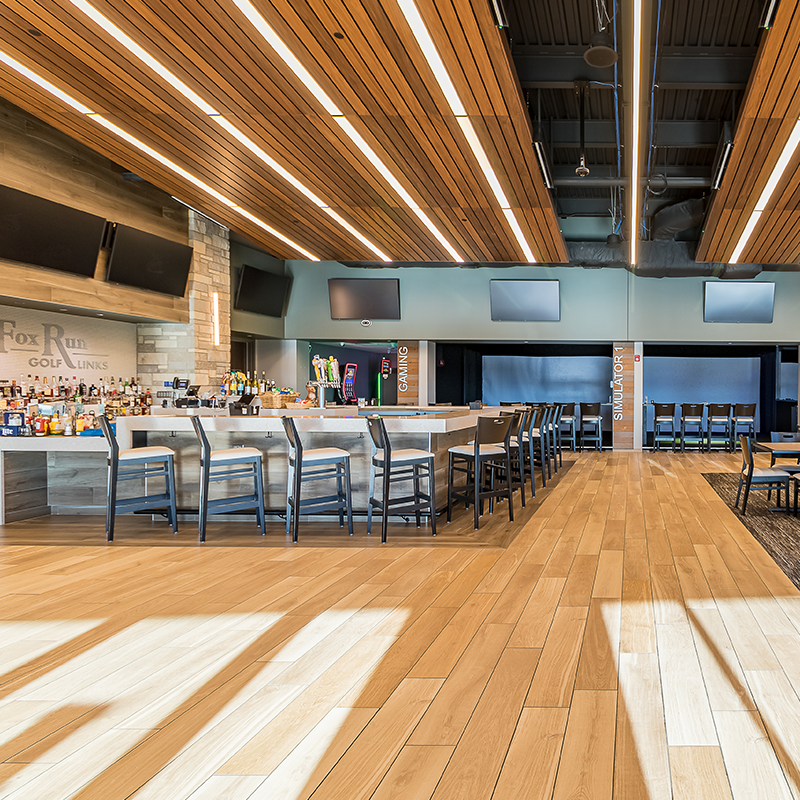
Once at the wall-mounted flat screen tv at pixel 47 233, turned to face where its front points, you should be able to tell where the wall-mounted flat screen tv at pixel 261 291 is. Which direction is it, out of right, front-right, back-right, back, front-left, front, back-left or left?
left

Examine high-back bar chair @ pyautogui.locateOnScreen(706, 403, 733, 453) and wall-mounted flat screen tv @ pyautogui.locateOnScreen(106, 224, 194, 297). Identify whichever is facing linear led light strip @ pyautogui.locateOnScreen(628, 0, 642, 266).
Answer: the wall-mounted flat screen tv

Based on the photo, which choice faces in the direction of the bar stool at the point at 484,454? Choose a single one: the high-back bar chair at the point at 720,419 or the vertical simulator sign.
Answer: the vertical simulator sign

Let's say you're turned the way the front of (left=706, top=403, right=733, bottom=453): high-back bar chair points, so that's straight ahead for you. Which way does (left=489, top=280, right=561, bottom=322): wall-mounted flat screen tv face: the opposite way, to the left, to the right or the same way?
the opposite way

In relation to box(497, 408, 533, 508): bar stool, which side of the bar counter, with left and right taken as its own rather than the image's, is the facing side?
left

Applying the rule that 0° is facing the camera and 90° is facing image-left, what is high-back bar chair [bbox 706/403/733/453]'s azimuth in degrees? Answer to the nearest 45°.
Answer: approximately 180°

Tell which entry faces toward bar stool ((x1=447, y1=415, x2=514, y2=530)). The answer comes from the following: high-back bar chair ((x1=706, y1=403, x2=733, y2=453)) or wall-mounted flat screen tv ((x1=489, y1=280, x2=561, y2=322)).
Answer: the wall-mounted flat screen tv

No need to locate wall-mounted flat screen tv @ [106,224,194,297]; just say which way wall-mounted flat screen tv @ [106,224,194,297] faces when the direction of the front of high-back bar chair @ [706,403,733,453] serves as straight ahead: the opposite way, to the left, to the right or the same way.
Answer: to the right

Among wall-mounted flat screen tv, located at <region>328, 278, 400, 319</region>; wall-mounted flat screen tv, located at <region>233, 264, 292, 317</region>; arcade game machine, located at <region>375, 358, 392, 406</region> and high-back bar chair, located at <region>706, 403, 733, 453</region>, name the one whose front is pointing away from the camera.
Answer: the high-back bar chair
